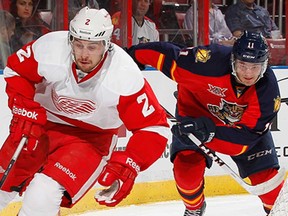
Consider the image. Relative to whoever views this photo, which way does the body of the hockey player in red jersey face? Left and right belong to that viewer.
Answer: facing the viewer

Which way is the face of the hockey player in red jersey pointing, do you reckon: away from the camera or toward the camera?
toward the camera

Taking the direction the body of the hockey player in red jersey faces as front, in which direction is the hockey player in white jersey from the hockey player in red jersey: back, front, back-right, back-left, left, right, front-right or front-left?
front-right
